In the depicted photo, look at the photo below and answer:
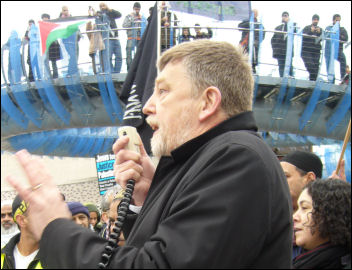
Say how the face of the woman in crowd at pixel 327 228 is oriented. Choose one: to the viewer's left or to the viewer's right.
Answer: to the viewer's left

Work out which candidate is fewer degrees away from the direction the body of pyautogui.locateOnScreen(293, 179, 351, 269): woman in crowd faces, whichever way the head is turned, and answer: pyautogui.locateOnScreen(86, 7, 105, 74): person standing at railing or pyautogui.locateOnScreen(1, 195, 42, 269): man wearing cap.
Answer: the man wearing cap

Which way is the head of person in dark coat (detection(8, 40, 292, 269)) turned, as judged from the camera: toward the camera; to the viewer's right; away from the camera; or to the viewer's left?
to the viewer's left
